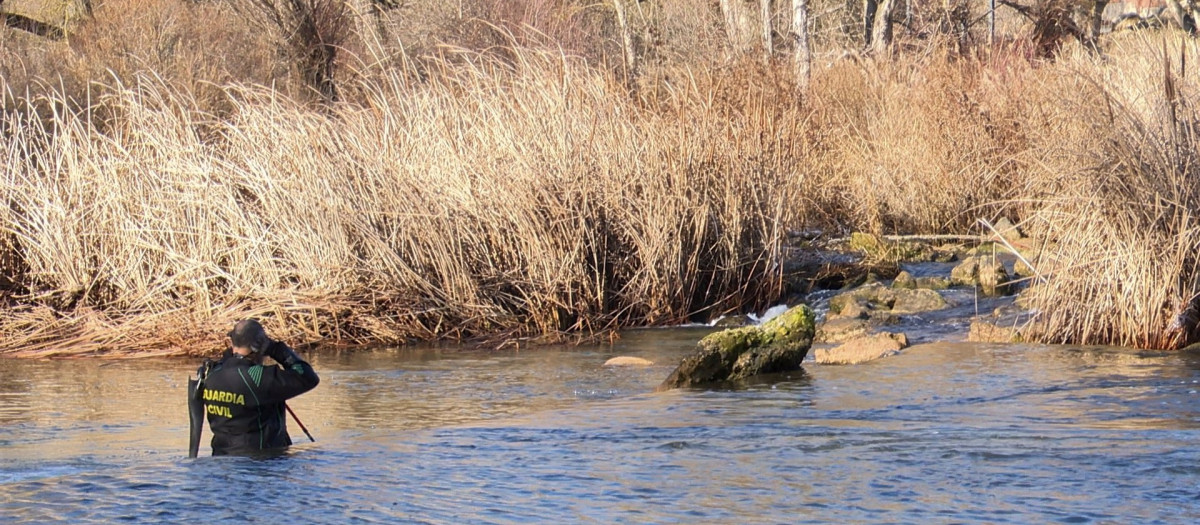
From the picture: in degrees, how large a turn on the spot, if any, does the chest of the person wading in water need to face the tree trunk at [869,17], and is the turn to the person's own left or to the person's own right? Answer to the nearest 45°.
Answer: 0° — they already face it

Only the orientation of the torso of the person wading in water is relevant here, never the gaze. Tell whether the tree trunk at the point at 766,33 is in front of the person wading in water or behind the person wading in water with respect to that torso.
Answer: in front

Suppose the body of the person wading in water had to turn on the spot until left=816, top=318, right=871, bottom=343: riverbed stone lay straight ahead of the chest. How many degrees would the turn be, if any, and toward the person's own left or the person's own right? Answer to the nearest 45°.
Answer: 0° — they already face it

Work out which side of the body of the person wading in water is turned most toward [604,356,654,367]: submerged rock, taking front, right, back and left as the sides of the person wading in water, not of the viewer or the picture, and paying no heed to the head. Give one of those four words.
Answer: front

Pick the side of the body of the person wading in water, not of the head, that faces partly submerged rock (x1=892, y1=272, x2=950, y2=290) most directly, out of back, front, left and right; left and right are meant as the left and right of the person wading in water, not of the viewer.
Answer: front

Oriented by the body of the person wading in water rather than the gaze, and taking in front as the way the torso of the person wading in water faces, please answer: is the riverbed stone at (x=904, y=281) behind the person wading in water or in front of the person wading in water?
in front

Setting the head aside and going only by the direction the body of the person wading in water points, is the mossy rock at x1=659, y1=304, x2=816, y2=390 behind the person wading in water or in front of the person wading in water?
in front

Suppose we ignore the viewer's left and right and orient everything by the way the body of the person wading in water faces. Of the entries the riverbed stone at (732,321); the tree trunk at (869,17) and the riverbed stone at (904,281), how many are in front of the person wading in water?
3

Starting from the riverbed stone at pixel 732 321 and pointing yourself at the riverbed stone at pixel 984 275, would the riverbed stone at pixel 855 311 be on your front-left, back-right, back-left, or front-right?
front-right

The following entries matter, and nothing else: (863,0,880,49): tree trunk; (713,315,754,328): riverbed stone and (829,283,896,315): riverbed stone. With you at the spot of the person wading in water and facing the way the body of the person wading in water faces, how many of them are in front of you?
3

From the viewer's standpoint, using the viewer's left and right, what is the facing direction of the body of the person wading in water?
facing away from the viewer and to the right of the viewer

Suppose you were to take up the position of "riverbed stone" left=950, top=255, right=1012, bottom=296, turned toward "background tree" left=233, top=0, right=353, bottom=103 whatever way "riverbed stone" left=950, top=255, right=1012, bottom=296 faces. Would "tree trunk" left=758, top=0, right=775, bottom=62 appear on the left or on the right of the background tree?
right
